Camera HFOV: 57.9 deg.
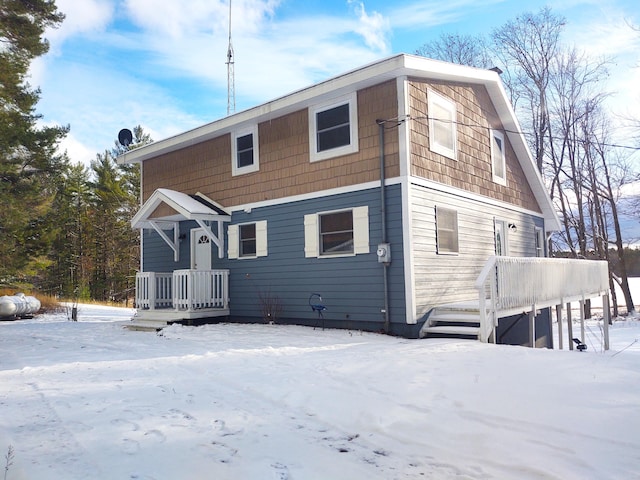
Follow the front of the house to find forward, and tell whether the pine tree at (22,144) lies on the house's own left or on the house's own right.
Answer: on the house's own right

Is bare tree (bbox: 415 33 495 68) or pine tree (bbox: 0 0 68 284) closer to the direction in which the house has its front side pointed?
the pine tree

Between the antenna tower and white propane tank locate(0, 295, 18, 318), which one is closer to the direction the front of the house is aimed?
the white propane tank

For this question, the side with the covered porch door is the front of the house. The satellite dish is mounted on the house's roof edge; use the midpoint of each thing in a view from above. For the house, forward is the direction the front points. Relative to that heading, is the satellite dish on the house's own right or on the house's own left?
on the house's own right

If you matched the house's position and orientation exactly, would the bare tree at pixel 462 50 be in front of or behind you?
behind

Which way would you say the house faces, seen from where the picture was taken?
facing the viewer and to the left of the viewer

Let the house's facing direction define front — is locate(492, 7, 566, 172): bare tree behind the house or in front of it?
behind

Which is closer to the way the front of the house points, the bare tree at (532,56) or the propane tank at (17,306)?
the propane tank

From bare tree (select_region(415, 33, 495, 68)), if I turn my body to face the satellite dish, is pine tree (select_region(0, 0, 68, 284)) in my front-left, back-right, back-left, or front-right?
front-right

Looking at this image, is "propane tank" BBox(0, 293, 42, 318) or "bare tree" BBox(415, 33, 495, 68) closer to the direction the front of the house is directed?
the propane tank
